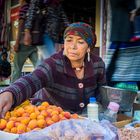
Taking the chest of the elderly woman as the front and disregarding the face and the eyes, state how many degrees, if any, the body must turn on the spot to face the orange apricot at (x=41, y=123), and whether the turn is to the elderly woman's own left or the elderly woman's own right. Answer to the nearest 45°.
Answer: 0° — they already face it

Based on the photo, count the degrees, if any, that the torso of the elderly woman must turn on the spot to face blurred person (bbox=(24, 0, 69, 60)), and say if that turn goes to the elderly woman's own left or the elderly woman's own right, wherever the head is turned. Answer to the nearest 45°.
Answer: approximately 180°

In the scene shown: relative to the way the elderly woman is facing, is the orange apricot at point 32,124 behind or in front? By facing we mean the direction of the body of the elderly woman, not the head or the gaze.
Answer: in front

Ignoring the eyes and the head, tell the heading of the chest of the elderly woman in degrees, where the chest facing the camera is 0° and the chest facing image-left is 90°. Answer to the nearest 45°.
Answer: approximately 0°

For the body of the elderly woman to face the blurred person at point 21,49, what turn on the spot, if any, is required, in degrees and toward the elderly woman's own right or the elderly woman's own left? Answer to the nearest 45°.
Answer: approximately 180°

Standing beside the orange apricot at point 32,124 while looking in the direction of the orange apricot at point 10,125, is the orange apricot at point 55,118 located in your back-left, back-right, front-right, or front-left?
back-right

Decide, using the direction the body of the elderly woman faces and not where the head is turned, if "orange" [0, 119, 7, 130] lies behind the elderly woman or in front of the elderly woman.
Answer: in front

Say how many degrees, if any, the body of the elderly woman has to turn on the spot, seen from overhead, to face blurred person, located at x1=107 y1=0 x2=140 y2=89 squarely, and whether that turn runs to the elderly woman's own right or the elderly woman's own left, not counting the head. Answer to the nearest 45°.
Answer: approximately 135° to the elderly woman's own left

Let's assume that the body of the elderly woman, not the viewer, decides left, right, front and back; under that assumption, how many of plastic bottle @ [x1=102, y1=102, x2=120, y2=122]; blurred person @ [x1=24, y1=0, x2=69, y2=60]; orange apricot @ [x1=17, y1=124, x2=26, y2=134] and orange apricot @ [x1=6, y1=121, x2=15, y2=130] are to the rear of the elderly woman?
1
